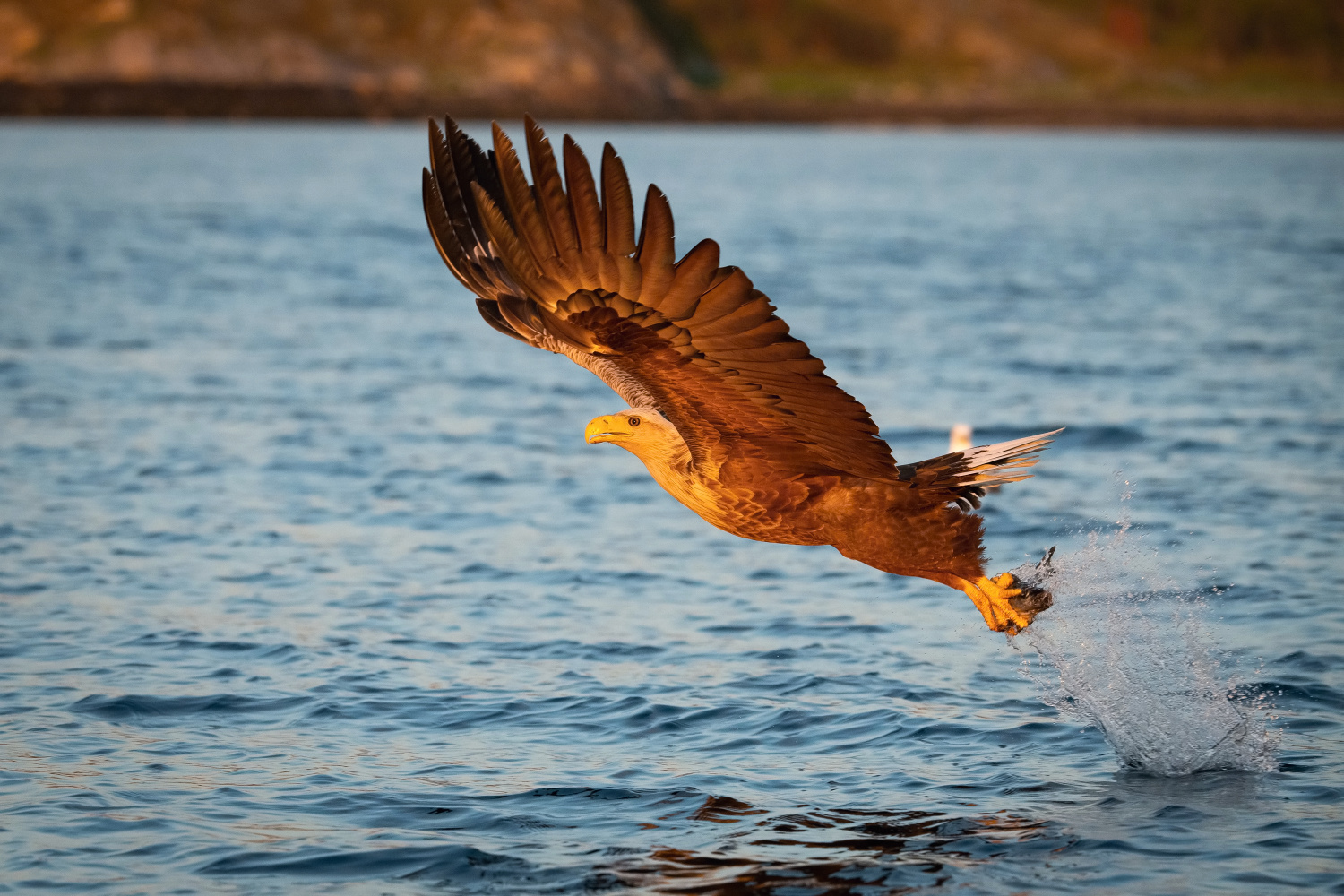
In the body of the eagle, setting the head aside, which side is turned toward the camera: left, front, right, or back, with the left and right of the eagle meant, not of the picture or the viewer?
left

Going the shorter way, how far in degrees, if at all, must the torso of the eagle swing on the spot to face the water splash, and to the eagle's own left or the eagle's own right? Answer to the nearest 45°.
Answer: approximately 135° to the eagle's own right
